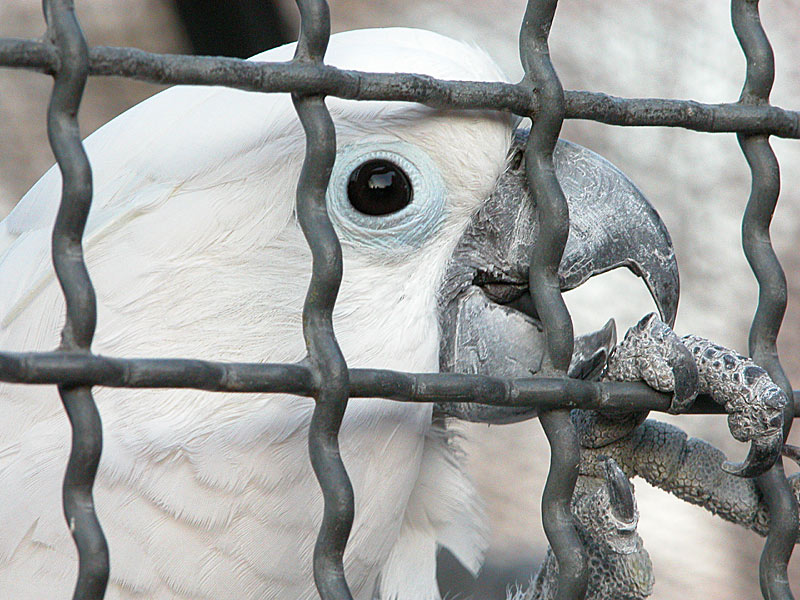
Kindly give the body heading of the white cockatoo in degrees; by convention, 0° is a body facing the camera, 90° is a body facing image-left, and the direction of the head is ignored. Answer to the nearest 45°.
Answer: approximately 270°
